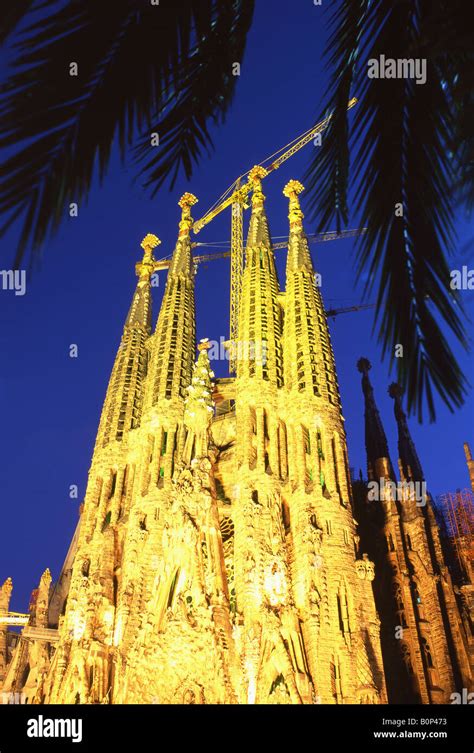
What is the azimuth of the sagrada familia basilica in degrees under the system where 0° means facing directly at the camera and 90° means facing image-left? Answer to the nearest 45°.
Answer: approximately 45°

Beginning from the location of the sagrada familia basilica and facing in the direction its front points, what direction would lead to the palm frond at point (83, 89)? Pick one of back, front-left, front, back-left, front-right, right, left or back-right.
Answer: front-left

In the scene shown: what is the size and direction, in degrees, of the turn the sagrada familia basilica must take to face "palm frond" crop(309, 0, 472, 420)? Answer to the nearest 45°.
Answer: approximately 45° to its left
